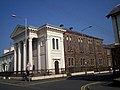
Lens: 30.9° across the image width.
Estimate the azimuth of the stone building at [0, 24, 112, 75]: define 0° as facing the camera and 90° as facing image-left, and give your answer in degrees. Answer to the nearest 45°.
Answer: approximately 45°
